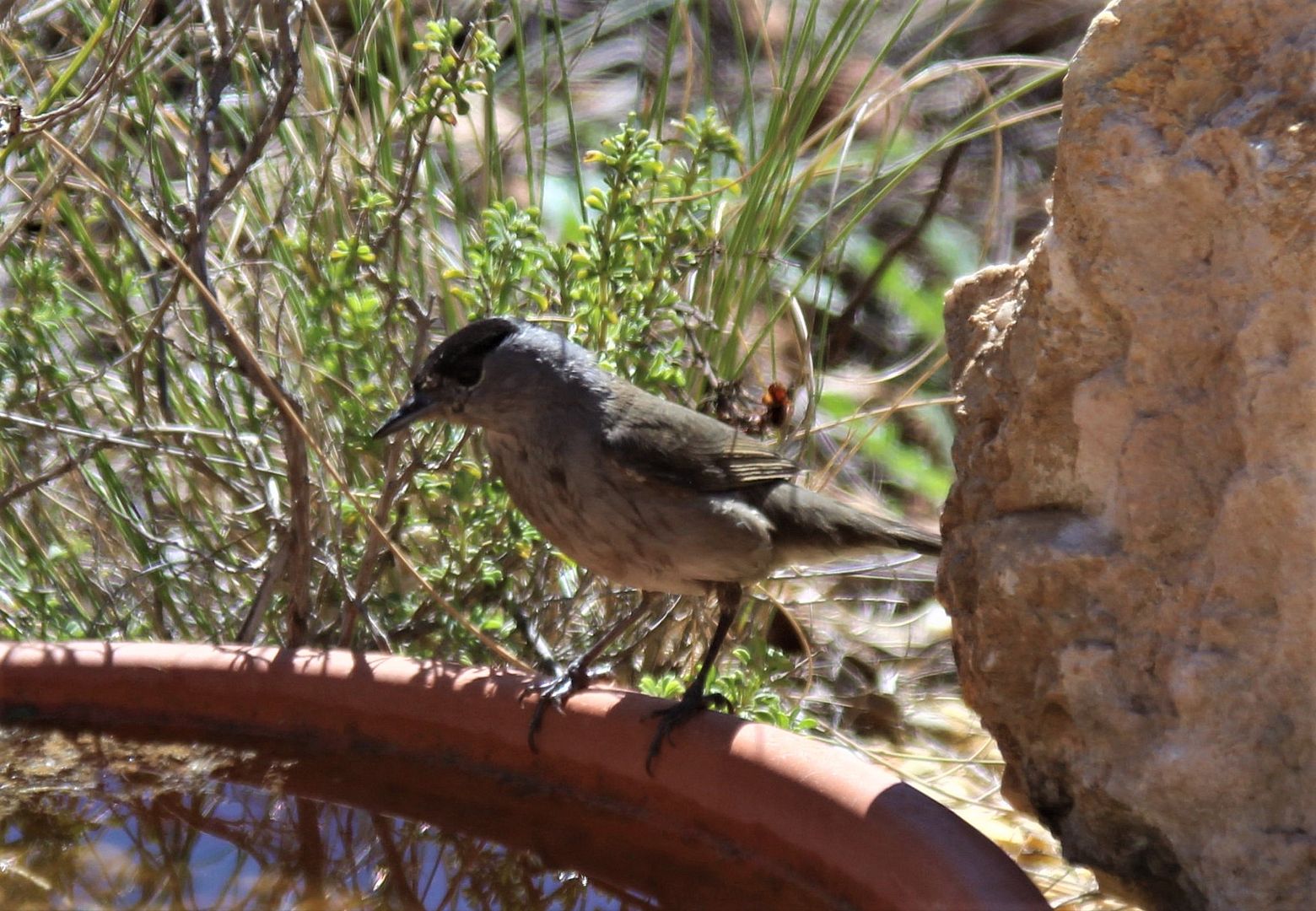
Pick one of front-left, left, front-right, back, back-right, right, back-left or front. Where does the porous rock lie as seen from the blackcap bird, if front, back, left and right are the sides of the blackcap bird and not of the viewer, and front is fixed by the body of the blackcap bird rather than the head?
back-left

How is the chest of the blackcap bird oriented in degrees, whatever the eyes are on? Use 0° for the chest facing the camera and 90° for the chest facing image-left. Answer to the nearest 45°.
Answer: approximately 90°
